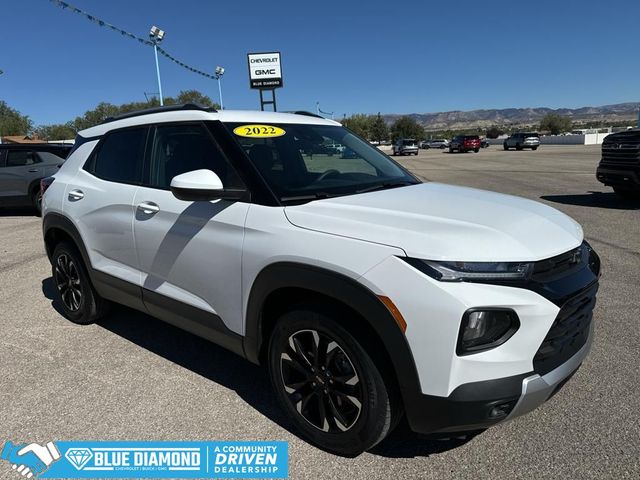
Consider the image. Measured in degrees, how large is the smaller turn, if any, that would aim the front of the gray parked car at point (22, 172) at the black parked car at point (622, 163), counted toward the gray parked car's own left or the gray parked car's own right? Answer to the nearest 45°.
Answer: approximately 135° to the gray parked car's own left

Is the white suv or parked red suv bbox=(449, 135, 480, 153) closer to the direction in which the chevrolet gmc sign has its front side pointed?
the white suv

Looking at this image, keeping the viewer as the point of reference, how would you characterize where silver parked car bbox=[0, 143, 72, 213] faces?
facing to the left of the viewer

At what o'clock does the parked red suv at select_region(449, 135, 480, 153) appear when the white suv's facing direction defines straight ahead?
The parked red suv is roughly at 8 o'clock from the white suv.

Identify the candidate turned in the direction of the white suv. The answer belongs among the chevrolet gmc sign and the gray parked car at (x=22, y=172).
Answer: the chevrolet gmc sign

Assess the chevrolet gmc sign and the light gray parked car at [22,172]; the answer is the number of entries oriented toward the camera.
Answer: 1

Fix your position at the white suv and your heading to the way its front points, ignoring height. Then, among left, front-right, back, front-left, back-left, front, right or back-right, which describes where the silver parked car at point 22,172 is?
back

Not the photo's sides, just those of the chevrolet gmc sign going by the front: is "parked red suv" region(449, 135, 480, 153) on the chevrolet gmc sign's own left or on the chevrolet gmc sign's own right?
on the chevrolet gmc sign's own left

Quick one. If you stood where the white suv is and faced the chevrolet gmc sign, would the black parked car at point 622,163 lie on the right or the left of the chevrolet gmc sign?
right
